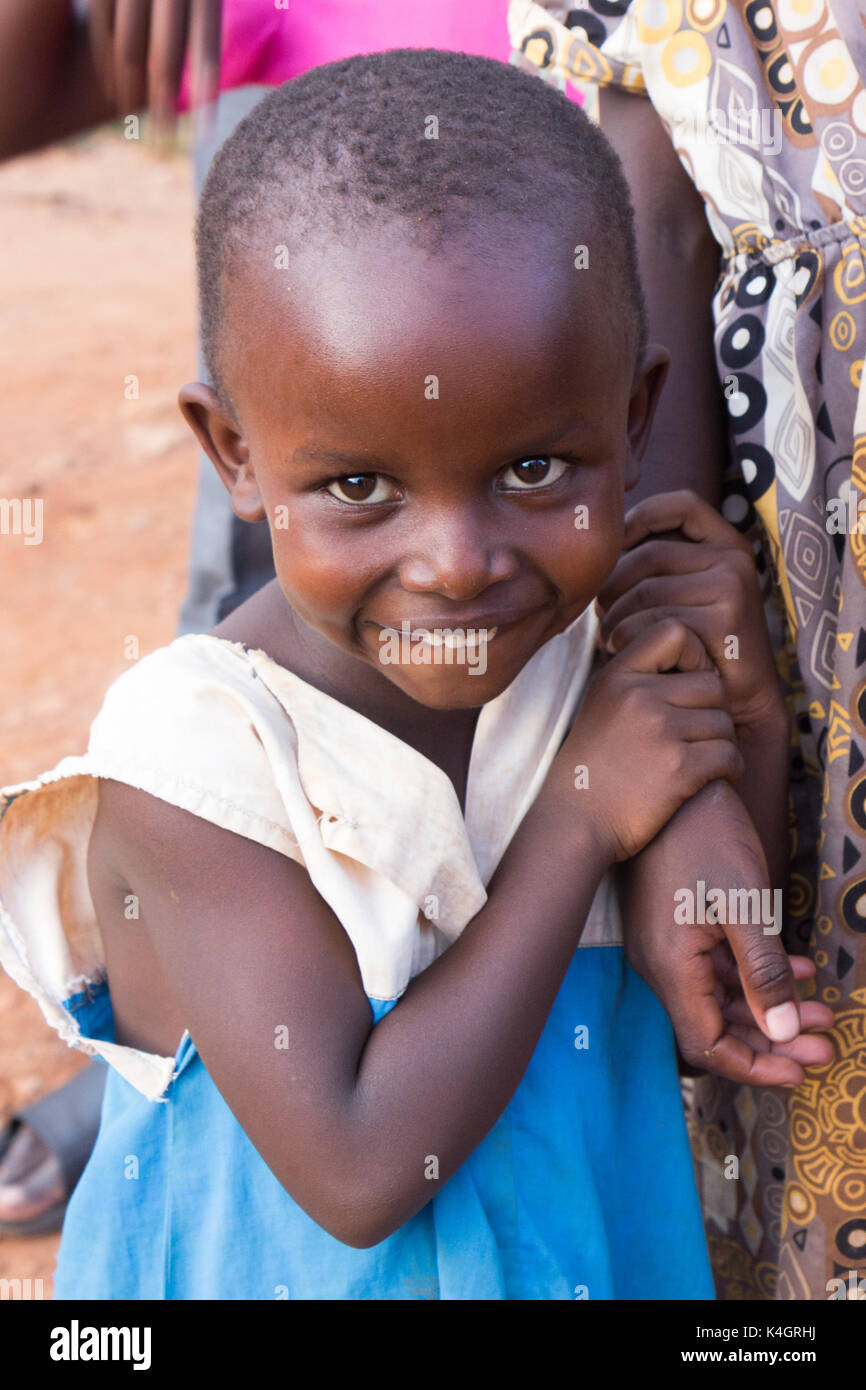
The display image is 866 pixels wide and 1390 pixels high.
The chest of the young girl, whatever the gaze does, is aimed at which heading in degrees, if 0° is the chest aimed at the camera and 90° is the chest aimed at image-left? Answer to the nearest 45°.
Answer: approximately 315°

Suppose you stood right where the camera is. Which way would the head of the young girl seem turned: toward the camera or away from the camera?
toward the camera
